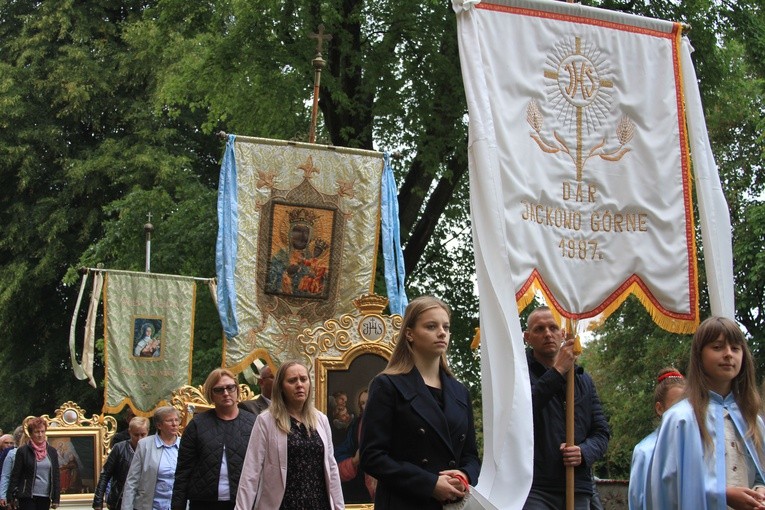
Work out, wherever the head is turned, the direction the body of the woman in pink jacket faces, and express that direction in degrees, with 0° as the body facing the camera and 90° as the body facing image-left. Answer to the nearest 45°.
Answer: approximately 315°

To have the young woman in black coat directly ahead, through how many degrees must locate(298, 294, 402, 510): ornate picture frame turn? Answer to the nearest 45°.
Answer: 0° — it already faces them

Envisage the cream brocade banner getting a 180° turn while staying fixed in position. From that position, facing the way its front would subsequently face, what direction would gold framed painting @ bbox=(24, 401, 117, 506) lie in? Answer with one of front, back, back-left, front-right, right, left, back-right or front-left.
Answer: front-left

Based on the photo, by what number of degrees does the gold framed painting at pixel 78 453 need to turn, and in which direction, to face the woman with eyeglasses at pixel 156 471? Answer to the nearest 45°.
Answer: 0° — it already faces them

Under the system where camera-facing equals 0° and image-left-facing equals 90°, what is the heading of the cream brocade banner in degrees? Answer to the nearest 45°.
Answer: approximately 0°

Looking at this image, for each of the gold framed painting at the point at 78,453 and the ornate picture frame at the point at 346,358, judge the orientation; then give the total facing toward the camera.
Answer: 2
